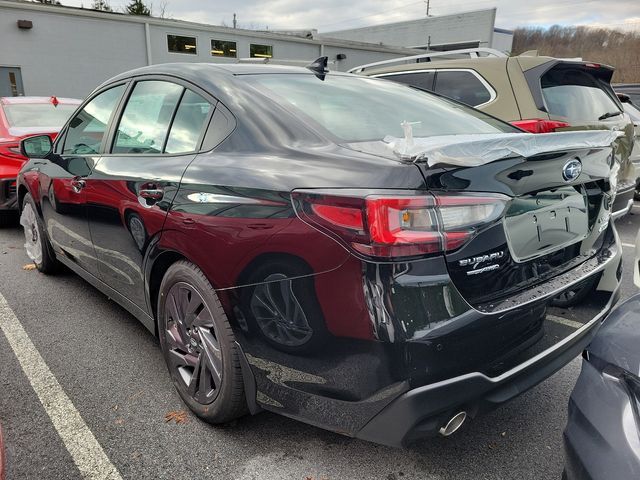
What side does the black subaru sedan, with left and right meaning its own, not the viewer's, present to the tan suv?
right

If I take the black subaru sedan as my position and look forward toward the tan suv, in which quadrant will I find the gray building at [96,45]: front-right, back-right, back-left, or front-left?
front-left

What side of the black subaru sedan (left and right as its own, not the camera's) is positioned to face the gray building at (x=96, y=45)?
front

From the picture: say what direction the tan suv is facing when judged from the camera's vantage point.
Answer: facing away from the viewer and to the left of the viewer

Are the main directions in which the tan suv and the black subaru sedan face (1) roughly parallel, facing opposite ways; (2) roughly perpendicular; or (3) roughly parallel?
roughly parallel

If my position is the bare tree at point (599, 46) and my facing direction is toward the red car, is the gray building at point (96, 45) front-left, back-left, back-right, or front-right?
front-right

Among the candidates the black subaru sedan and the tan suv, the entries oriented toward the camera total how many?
0

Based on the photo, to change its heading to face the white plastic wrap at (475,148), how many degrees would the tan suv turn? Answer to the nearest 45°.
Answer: approximately 135° to its left

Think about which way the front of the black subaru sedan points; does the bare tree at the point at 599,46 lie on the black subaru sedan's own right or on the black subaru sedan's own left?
on the black subaru sedan's own right

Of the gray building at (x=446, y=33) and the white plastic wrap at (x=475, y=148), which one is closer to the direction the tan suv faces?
the gray building

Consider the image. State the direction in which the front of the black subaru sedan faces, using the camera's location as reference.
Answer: facing away from the viewer and to the left of the viewer
